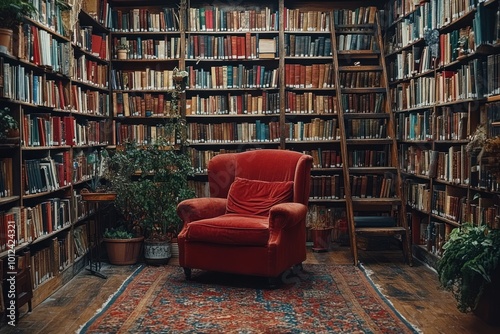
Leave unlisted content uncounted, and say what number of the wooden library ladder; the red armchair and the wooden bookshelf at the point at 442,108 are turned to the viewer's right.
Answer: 0

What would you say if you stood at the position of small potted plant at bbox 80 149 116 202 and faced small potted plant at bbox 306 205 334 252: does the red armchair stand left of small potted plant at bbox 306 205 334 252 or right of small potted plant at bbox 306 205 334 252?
right

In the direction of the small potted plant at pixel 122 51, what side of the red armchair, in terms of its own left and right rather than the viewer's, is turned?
right

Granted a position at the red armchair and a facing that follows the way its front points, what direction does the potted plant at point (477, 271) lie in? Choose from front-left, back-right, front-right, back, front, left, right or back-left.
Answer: left

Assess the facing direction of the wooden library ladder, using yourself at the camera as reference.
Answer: facing the viewer

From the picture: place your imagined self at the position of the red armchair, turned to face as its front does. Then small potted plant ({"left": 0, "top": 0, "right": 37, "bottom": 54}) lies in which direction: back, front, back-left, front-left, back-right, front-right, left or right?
front

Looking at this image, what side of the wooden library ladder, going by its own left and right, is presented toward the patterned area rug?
front

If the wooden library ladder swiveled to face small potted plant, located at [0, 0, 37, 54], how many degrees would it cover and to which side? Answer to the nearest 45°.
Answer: approximately 45° to its right

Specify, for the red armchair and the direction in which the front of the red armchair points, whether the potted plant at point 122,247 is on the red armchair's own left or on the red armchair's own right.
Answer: on the red armchair's own right

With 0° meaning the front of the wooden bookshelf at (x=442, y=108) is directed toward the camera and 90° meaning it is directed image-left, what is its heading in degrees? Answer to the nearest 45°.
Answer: approximately 45°

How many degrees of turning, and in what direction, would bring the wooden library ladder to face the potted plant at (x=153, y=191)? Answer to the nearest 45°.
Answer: approximately 45° to its right

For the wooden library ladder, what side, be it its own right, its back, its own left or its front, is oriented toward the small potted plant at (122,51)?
right

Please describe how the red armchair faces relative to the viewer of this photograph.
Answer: facing the viewer and to the left of the viewer

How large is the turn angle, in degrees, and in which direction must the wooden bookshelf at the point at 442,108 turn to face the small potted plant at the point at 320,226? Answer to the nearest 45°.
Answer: approximately 90° to its right

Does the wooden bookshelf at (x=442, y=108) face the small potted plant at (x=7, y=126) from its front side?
yes
